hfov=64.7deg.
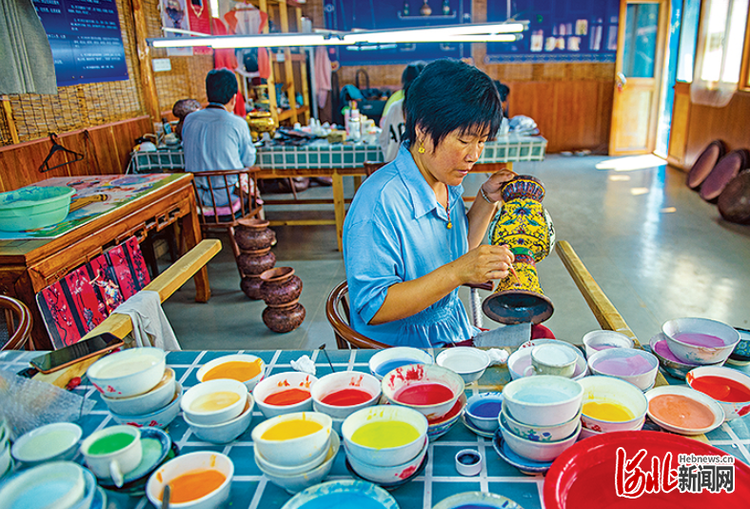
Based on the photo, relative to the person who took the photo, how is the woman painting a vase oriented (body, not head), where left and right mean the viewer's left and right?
facing the viewer and to the right of the viewer

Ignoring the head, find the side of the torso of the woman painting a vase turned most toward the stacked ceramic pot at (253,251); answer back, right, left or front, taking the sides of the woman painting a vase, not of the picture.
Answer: back

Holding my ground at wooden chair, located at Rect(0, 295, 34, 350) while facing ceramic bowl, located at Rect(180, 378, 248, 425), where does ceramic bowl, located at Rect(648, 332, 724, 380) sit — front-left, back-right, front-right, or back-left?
front-left

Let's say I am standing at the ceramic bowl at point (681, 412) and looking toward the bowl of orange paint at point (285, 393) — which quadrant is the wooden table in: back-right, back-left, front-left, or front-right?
front-right

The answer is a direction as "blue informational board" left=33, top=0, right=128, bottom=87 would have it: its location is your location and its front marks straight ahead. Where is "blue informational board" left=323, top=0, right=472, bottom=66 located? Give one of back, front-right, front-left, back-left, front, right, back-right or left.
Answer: left

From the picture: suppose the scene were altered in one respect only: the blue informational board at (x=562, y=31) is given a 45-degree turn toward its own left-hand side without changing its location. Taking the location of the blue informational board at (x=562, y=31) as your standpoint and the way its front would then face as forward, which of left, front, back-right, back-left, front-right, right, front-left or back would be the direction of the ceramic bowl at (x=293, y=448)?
front-right

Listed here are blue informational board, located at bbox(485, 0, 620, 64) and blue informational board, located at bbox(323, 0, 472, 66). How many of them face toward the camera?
2

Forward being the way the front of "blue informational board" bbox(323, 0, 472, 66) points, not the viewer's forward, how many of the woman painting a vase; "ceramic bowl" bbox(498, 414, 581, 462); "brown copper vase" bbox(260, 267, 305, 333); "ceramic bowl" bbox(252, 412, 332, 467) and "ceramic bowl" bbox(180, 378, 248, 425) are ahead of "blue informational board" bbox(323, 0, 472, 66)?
5

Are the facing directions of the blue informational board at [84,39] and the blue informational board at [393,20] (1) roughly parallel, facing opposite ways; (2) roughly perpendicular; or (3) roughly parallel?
roughly perpendicular

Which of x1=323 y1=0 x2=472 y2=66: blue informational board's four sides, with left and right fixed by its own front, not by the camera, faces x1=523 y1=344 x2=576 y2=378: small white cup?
front

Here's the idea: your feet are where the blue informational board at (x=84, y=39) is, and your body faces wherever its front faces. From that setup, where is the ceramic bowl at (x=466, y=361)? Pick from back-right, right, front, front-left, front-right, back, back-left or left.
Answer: front-right

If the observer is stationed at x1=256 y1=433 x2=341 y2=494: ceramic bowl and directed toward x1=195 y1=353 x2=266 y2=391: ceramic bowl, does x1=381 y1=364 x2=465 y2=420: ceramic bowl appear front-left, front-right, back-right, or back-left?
front-right

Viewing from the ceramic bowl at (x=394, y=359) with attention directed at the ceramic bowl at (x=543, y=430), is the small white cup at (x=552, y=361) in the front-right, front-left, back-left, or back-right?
front-left

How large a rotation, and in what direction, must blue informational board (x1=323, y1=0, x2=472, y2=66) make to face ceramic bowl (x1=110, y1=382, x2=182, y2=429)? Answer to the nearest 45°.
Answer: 0° — it already faces it

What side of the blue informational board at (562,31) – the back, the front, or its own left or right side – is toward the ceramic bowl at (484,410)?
front

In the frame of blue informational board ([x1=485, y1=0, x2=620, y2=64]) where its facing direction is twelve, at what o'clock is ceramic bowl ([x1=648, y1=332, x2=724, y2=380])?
The ceramic bowl is roughly at 12 o'clock from the blue informational board.

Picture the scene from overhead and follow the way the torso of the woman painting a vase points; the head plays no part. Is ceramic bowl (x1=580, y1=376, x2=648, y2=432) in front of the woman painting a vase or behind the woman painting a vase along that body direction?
in front

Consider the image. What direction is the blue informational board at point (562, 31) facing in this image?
toward the camera

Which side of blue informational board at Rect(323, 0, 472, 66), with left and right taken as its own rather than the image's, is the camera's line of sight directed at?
front

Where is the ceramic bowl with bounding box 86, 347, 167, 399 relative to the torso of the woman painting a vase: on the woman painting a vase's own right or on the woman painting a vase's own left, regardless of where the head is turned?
on the woman painting a vase's own right
